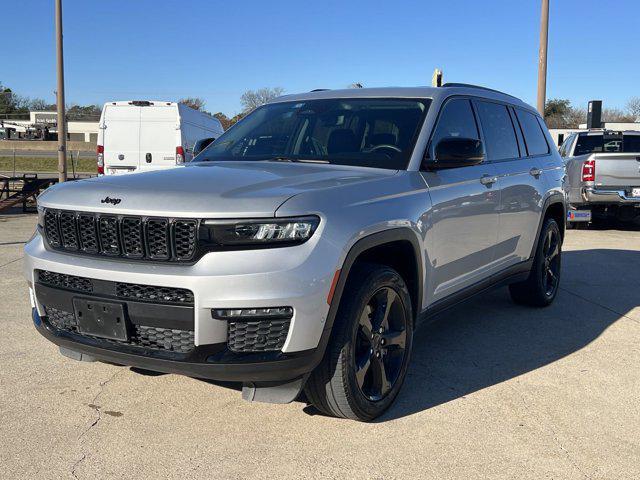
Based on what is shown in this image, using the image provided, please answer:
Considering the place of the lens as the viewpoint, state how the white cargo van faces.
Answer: facing away from the viewer and to the right of the viewer

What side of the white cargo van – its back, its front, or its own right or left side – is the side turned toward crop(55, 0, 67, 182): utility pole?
left

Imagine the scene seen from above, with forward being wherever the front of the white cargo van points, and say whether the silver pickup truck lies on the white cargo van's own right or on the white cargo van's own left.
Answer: on the white cargo van's own right

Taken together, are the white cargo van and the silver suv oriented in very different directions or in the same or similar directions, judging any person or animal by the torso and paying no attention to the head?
very different directions

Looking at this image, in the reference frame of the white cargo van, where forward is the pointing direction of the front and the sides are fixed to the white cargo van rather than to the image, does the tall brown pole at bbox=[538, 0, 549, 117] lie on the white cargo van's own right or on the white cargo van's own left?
on the white cargo van's own right

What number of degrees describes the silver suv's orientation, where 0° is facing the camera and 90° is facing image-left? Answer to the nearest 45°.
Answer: approximately 45°
